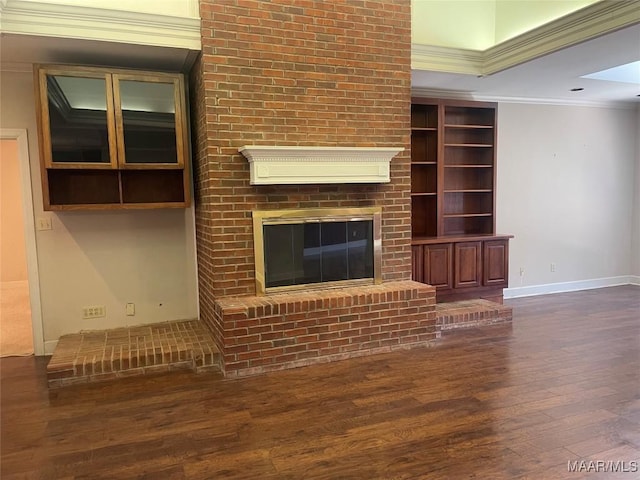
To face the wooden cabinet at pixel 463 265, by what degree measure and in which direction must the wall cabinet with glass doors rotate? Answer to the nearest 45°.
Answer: approximately 90° to its left

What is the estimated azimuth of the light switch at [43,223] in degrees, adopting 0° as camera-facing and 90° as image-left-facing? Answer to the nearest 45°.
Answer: approximately 0°

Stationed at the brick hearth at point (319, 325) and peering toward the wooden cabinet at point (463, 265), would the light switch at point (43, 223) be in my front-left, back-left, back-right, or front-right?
back-left

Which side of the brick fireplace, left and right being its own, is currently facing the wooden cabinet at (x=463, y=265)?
left

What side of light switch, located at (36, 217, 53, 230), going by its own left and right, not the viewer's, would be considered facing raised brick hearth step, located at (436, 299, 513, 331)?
left

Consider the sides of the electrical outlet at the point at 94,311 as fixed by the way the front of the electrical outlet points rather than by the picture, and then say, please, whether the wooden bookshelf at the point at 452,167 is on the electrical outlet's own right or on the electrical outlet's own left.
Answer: on the electrical outlet's own left

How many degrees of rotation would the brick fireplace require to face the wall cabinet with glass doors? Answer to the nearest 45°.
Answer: approximately 135° to its right

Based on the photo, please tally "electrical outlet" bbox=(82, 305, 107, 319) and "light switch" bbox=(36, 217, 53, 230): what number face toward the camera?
2

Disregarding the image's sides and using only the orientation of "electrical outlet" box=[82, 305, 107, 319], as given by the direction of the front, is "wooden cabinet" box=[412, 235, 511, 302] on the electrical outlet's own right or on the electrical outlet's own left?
on the electrical outlet's own left
